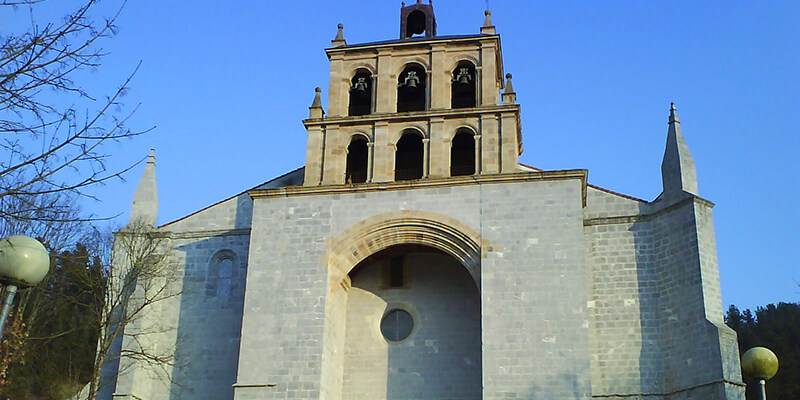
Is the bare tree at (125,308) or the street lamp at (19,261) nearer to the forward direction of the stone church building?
the street lamp

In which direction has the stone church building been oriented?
toward the camera

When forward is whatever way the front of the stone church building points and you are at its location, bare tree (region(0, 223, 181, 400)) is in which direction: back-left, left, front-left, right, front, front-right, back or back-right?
right

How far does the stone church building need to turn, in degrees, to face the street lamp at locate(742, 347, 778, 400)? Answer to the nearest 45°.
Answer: approximately 45° to its left

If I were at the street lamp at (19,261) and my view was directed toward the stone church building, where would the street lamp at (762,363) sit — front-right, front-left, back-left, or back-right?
front-right

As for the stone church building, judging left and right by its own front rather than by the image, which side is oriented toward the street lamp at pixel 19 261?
front

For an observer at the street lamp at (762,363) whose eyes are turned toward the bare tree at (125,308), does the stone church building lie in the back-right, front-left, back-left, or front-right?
front-right
